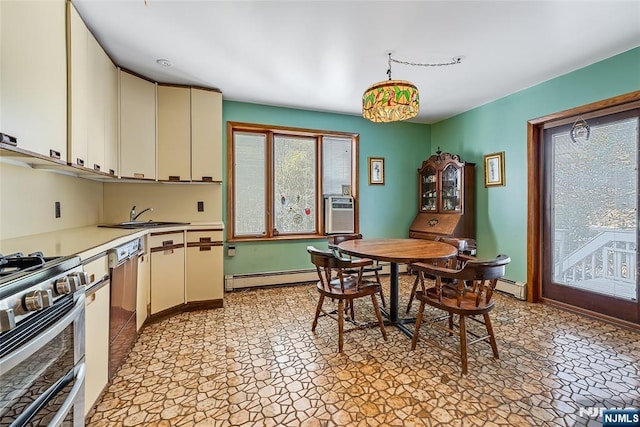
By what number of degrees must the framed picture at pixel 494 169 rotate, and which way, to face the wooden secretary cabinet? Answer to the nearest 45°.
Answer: approximately 45° to its right

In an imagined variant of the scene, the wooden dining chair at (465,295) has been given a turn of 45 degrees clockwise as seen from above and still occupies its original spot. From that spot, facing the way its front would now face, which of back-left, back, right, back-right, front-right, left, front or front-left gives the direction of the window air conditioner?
front-left

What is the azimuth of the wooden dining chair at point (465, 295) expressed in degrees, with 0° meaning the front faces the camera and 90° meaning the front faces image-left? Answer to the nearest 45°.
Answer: approximately 135°

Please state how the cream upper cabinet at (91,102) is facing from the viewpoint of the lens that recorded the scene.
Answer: facing to the right of the viewer

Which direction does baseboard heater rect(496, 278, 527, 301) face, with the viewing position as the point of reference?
facing the viewer and to the left of the viewer

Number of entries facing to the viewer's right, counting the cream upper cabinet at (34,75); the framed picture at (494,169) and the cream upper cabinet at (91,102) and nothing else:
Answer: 2

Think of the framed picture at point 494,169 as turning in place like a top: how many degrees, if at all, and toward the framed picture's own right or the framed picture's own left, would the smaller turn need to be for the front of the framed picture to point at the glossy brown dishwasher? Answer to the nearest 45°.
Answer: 0° — it already faces it

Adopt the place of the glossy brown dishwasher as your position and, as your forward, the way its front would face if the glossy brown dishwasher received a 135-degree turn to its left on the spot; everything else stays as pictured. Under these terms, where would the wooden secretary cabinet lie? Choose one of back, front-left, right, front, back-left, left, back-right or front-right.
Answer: back-right

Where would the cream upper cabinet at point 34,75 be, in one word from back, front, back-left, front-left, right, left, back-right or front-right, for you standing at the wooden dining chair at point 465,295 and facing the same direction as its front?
left

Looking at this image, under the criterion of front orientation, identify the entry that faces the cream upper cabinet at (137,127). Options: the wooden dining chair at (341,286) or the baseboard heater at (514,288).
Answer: the baseboard heater

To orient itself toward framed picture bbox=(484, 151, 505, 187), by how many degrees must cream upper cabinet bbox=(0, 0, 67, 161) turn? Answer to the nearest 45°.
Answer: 0° — it already faces it

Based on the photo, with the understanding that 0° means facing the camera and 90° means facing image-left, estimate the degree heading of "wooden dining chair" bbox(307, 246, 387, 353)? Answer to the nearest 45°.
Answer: approximately 225°

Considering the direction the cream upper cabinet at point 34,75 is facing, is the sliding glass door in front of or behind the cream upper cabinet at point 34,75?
in front

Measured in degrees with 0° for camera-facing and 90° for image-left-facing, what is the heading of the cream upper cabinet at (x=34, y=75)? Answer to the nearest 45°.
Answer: approximately 270°

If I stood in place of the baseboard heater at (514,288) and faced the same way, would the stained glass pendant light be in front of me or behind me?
in front

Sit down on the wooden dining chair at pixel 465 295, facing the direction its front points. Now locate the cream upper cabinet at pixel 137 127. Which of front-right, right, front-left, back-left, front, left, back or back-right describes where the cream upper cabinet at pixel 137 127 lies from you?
front-left
